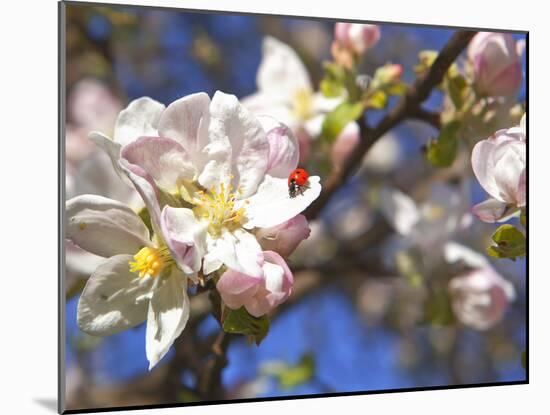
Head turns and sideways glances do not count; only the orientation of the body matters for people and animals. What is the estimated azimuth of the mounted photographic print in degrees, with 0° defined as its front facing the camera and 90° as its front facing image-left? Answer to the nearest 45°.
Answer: approximately 315°
